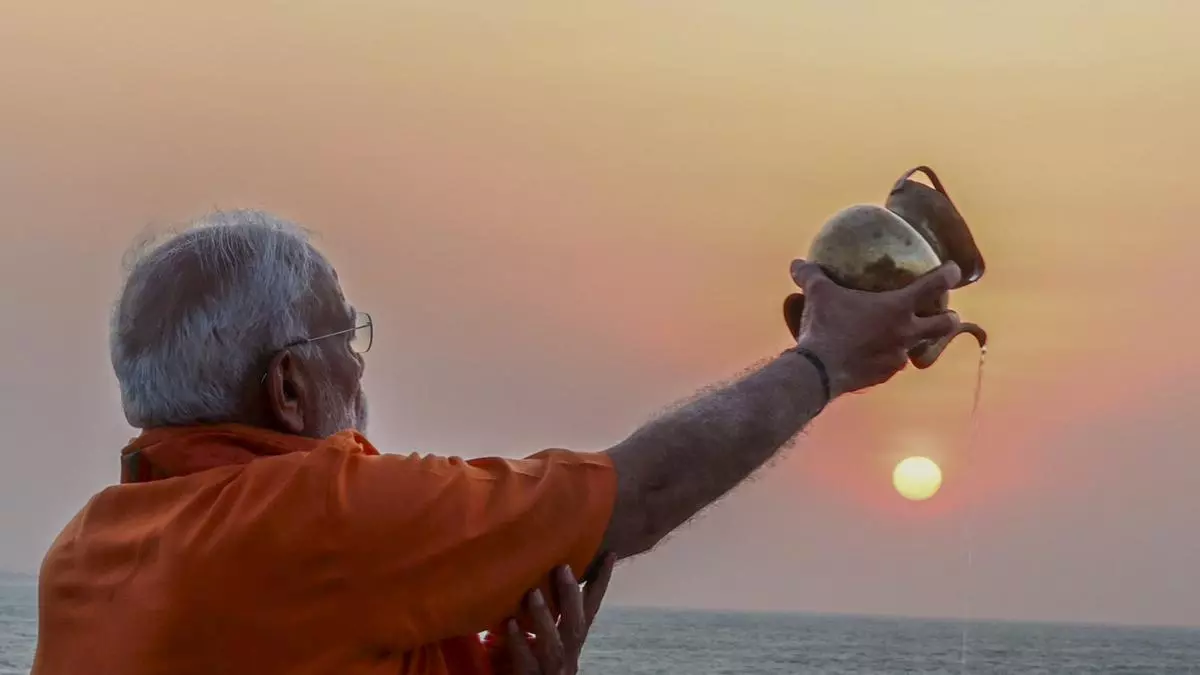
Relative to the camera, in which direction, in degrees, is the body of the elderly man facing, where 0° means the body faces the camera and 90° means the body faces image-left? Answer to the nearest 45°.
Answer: approximately 225°

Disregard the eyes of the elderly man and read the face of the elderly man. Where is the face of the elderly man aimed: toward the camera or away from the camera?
away from the camera
